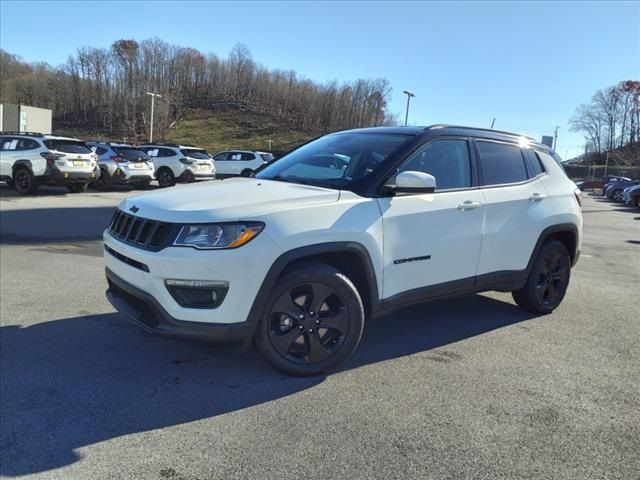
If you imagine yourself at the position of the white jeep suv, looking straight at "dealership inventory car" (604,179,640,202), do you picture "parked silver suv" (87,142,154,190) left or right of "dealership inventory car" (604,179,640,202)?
left

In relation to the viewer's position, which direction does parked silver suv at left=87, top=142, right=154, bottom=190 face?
facing away from the viewer and to the left of the viewer

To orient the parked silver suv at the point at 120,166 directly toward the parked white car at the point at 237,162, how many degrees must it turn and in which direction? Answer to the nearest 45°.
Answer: approximately 90° to its right

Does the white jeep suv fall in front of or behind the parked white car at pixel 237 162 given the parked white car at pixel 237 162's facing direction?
behind

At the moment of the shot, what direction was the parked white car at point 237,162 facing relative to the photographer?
facing away from the viewer and to the left of the viewer

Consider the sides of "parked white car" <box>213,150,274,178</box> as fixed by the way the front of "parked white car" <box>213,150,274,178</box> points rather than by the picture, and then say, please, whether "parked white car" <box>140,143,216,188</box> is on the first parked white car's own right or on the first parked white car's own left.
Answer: on the first parked white car's own left

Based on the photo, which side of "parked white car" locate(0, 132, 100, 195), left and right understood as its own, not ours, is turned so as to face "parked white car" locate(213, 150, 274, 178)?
right
